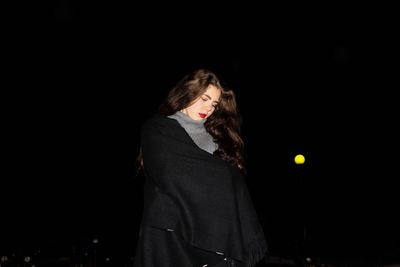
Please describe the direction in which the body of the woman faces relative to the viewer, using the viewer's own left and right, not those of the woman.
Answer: facing the viewer and to the right of the viewer
